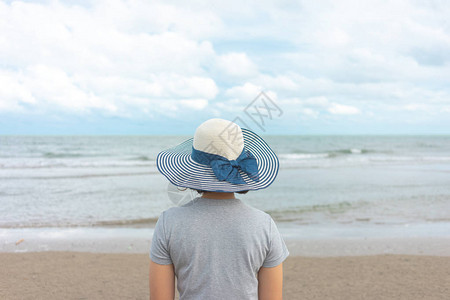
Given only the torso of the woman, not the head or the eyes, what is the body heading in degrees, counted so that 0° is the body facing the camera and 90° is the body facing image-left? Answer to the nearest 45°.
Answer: approximately 180°

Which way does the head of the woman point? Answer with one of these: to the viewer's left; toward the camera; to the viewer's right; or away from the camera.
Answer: away from the camera
